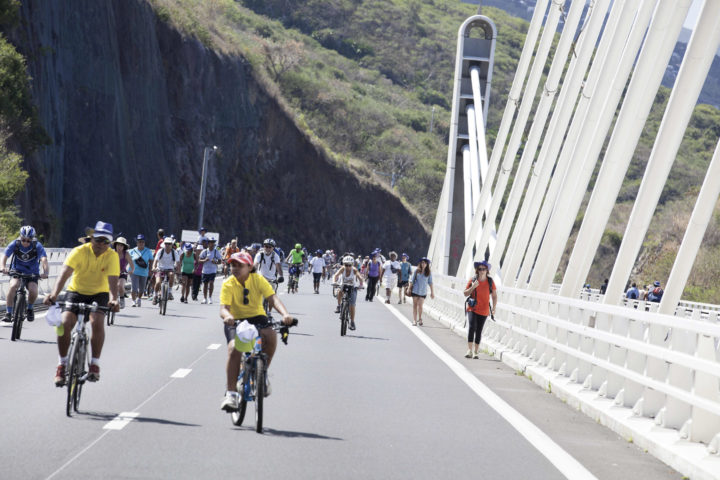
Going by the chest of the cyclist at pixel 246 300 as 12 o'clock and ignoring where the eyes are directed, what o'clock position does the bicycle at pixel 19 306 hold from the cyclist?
The bicycle is roughly at 5 o'clock from the cyclist.

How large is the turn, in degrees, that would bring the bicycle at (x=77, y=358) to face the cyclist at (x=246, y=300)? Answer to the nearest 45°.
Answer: approximately 90° to its left

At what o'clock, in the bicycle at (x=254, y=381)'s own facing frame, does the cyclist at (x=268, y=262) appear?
The cyclist is roughly at 6 o'clock from the bicycle.

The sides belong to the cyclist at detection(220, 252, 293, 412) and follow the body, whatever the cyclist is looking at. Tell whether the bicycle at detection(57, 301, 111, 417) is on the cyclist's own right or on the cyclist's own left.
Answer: on the cyclist's own right

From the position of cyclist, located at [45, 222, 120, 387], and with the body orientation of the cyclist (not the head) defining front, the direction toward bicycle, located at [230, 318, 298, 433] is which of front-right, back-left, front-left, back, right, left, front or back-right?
front-left

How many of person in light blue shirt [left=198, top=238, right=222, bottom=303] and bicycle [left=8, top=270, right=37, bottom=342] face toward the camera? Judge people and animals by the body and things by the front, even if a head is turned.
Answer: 2

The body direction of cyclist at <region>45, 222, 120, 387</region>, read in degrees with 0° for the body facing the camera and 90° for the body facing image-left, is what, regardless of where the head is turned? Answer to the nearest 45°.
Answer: approximately 0°

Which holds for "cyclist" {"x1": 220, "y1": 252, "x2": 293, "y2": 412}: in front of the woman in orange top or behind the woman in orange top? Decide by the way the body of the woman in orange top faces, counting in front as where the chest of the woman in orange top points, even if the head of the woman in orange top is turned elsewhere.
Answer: in front

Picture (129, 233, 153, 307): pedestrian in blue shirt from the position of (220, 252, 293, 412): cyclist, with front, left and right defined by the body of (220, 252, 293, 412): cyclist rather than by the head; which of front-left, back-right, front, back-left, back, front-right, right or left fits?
back
